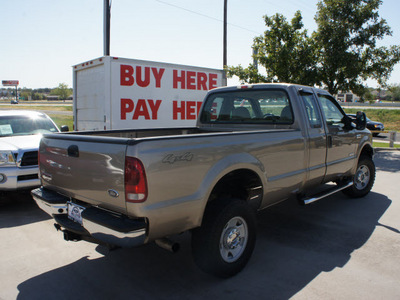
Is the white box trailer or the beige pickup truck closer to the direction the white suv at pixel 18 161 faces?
the beige pickup truck

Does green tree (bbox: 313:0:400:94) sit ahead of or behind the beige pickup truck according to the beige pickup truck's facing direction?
ahead

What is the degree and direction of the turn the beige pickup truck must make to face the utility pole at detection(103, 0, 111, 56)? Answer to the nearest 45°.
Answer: approximately 45° to its left

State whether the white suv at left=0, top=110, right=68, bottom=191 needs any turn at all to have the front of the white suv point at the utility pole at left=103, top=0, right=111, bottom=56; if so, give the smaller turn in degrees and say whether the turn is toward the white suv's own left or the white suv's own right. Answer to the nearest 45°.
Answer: approximately 135° to the white suv's own left

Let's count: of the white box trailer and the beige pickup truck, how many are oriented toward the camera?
0

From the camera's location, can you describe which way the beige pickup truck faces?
facing away from the viewer and to the right of the viewer

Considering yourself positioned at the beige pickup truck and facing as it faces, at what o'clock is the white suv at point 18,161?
The white suv is roughly at 9 o'clock from the beige pickup truck.

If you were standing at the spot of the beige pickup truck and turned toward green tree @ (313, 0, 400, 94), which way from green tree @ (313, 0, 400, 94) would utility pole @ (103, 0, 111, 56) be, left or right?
left
